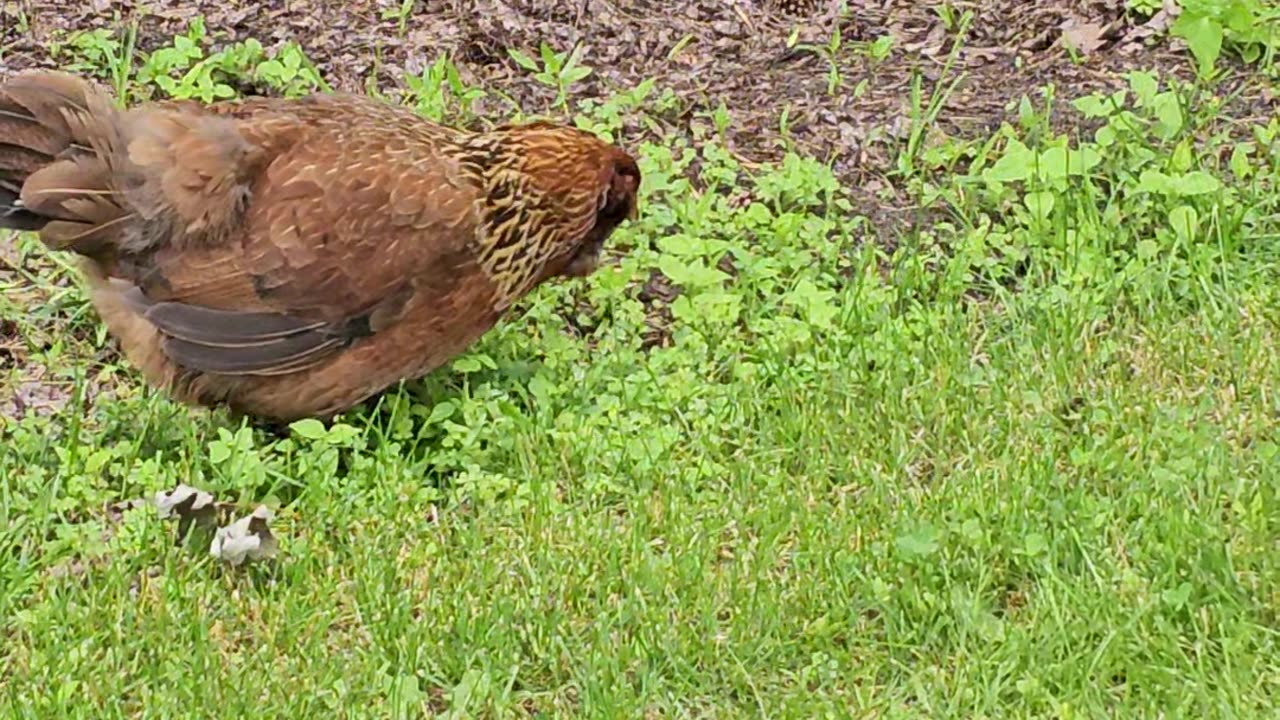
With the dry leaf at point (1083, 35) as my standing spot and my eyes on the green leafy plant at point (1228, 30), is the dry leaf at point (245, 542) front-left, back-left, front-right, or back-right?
back-right

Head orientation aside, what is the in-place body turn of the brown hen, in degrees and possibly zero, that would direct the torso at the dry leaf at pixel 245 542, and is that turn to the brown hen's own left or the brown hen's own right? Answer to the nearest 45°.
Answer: approximately 90° to the brown hen's own right

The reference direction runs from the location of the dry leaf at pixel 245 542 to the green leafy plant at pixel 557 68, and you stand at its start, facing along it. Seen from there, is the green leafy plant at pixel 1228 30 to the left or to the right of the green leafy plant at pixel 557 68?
right

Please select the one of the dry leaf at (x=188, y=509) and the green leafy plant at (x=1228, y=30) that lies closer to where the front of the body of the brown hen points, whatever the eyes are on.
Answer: the green leafy plant

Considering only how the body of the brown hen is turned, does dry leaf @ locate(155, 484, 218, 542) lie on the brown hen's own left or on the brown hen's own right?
on the brown hen's own right

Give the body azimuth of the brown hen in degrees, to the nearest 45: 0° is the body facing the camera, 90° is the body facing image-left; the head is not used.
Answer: approximately 270°

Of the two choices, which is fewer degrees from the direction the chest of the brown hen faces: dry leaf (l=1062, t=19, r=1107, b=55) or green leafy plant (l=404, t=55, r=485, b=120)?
the dry leaf

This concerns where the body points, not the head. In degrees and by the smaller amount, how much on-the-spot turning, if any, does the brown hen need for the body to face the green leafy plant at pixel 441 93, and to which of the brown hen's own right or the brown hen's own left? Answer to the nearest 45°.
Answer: approximately 45° to the brown hen's own left

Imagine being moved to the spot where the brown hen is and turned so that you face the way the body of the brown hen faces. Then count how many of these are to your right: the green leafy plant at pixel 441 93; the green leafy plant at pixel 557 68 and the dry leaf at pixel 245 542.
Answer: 1
